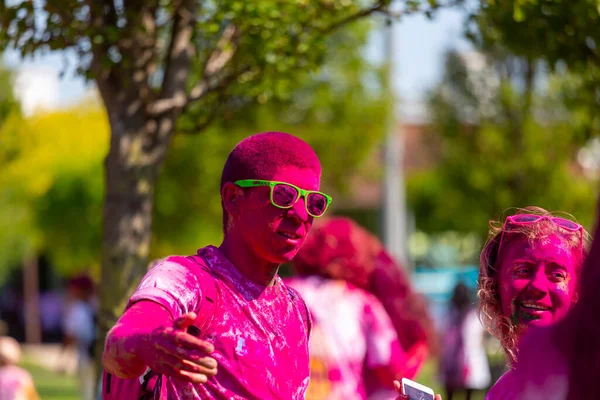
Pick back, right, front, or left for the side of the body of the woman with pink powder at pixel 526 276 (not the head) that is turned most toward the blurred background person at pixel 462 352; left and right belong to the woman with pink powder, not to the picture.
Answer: back

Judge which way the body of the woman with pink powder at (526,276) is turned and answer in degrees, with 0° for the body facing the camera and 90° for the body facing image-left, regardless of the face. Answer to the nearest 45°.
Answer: approximately 0°

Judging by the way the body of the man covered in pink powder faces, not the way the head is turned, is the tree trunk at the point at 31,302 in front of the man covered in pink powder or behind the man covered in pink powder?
behind

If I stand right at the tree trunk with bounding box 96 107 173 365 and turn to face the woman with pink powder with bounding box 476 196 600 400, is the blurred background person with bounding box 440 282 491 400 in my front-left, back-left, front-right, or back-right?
back-left

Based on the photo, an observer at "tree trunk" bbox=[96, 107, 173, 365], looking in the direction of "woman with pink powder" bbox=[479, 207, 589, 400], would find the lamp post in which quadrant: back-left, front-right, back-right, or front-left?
back-left

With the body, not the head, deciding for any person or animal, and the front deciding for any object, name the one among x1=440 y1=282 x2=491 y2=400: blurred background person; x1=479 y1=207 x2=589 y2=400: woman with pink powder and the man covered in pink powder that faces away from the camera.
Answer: the blurred background person

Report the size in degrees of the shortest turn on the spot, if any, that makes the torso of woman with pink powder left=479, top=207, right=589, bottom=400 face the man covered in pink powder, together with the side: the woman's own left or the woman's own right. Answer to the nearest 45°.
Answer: approximately 90° to the woman's own right

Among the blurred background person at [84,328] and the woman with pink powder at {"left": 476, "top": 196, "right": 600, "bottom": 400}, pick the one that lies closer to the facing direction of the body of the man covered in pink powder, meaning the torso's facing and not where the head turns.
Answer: the woman with pink powder
